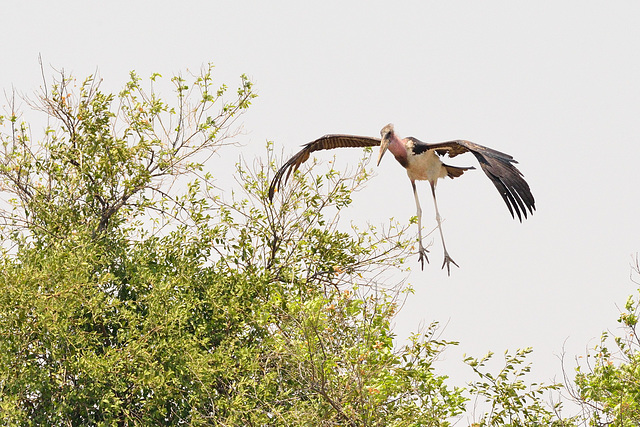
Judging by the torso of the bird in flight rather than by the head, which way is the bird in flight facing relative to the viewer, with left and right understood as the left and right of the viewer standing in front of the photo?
facing the viewer and to the left of the viewer
